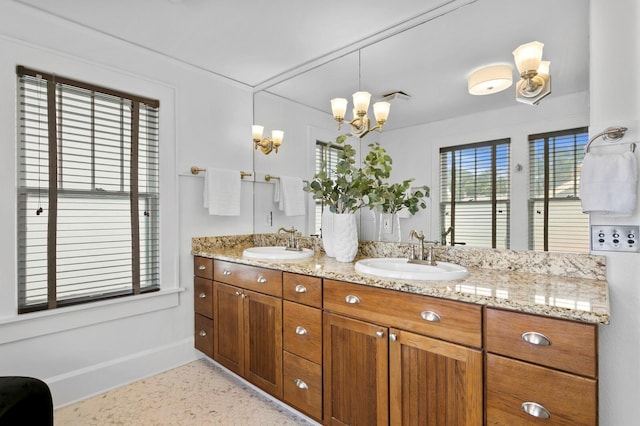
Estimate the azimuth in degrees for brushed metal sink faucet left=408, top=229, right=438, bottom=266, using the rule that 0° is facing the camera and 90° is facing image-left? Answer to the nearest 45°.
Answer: approximately 45°

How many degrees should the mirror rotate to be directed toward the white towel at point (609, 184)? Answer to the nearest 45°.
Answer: approximately 90° to its left

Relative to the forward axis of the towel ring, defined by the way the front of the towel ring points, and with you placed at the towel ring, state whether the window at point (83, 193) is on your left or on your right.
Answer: on your right
